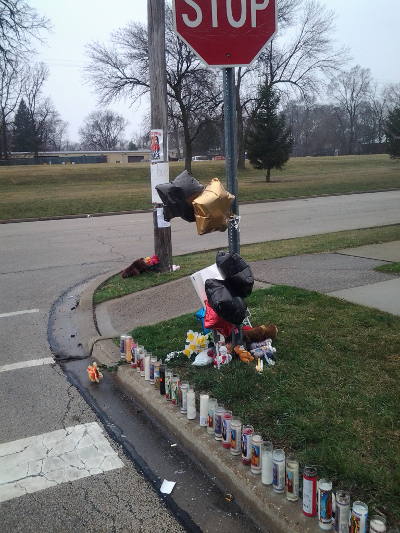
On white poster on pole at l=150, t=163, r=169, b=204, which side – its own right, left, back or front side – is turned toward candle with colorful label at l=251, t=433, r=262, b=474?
front

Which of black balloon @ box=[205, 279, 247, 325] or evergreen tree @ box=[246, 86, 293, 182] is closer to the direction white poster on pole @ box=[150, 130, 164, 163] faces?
the black balloon

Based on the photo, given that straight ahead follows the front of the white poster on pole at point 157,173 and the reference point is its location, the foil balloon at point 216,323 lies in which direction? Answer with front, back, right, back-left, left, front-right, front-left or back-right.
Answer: front

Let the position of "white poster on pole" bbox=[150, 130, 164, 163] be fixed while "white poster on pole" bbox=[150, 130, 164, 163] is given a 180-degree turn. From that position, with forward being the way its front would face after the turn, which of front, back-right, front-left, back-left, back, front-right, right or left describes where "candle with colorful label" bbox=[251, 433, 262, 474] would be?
back

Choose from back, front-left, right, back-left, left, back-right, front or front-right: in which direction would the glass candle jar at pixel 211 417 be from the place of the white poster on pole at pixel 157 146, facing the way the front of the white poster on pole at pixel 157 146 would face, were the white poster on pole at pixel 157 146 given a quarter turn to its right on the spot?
left

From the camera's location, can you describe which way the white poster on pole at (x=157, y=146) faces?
facing the viewer

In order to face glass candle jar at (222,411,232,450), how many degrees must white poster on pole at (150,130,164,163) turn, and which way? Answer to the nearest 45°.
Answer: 0° — it already faces it

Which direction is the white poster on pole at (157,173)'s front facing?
toward the camera

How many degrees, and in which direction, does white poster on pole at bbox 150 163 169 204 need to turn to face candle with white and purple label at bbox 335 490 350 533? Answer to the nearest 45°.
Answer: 0° — it already faces it

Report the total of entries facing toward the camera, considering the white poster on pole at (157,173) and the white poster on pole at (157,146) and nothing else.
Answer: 2

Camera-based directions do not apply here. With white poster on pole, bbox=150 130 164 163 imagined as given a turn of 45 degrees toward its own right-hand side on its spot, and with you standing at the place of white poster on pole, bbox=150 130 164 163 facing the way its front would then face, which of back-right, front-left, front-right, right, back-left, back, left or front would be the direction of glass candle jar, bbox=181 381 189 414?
front-left

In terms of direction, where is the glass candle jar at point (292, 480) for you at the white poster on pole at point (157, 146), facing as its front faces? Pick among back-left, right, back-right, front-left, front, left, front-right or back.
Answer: front

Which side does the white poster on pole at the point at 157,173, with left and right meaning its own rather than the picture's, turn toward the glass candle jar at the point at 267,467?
front

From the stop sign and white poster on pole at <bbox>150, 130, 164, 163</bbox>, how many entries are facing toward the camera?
2
